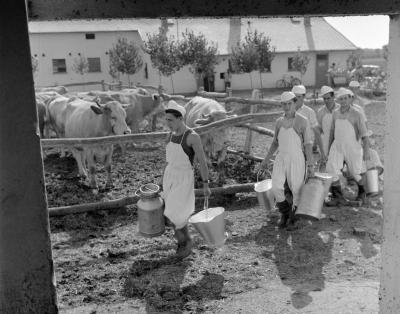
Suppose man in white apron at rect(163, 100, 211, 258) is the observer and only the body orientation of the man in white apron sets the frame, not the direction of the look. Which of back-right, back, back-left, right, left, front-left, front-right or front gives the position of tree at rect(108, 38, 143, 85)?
back-right

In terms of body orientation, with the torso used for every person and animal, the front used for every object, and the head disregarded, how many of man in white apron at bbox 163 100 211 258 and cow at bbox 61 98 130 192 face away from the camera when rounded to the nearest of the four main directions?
0

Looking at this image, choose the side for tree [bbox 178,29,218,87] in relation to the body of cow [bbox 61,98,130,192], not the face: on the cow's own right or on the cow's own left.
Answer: on the cow's own left

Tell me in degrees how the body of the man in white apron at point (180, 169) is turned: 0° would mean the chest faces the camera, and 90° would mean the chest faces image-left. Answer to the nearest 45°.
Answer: approximately 45°

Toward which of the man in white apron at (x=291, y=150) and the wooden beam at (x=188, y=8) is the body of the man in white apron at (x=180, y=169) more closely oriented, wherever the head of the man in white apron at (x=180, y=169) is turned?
the wooden beam

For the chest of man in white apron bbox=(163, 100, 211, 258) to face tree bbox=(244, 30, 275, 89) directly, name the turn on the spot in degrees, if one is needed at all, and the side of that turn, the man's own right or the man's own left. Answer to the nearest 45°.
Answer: approximately 135° to the man's own right

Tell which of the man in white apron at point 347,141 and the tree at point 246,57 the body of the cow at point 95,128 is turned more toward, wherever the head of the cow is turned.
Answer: the man in white apron

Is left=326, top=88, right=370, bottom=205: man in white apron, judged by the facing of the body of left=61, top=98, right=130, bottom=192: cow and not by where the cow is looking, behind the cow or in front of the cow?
in front

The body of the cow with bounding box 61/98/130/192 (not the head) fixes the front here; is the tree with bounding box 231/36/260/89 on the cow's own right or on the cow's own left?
on the cow's own left

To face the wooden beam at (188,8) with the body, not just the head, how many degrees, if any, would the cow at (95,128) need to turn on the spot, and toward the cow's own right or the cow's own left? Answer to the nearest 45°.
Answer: approximately 45° to the cow's own right

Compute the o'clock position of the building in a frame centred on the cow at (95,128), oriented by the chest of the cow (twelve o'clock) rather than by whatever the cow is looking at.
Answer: The building is roughly at 8 o'clock from the cow.

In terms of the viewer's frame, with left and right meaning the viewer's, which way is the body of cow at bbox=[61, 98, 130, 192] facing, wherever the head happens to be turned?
facing the viewer and to the right of the viewer
